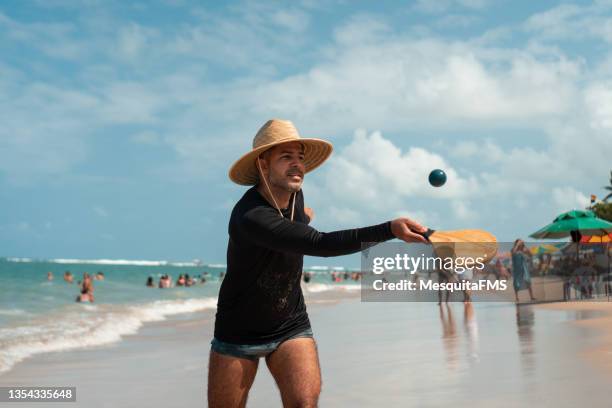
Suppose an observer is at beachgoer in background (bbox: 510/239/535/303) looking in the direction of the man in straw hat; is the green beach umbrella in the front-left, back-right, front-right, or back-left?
back-left

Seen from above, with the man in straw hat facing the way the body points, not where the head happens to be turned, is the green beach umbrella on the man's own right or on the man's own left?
on the man's own left

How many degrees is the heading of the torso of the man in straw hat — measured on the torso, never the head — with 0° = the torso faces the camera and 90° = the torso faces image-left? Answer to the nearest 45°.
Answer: approximately 315°

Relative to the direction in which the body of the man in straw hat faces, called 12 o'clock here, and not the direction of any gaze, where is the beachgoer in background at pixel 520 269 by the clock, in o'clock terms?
The beachgoer in background is roughly at 8 o'clock from the man in straw hat.
